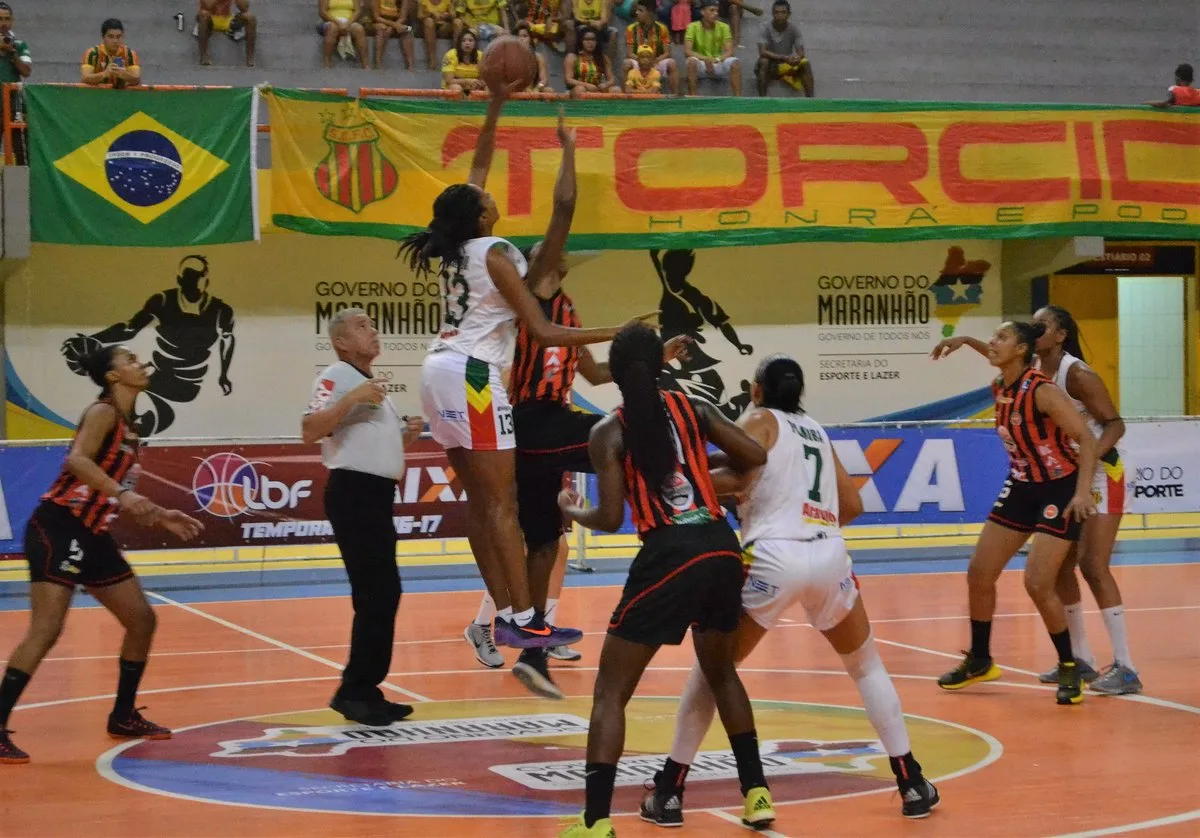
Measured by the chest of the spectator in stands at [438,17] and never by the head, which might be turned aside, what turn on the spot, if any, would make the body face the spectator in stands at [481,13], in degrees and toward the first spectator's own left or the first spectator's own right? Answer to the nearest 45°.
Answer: approximately 90° to the first spectator's own left

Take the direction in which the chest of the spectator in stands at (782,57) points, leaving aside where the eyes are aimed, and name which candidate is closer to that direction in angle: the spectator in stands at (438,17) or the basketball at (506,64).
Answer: the basketball

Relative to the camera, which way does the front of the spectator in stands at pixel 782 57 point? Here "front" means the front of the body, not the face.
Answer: toward the camera

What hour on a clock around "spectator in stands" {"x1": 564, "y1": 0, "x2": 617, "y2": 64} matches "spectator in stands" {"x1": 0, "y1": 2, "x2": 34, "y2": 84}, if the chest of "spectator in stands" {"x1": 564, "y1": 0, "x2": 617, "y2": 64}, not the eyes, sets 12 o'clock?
"spectator in stands" {"x1": 0, "y1": 2, "x2": 34, "y2": 84} is roughly at 2 o'clock from "spectator in stands" {"x1": 564, "y1": 0, "x2": 617, "y2": 64}.

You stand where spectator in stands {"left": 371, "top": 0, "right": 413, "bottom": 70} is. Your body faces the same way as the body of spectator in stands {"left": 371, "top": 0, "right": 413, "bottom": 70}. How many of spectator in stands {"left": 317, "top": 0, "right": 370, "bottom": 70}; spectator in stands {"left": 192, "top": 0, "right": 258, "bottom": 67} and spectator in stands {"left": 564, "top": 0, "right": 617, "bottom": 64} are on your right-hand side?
2

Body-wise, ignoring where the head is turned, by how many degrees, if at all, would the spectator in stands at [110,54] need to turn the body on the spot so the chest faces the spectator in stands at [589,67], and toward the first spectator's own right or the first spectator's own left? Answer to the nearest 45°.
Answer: approximately 90° to the first spectator's own left

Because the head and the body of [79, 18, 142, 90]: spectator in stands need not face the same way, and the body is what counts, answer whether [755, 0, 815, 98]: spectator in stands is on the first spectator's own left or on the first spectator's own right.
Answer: on the first spectator's own left

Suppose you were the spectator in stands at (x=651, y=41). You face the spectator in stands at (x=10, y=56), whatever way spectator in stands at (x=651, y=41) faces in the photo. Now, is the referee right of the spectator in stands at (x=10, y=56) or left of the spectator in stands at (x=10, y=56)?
left

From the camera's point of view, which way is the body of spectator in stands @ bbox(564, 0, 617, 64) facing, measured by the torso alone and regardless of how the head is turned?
toward the camera

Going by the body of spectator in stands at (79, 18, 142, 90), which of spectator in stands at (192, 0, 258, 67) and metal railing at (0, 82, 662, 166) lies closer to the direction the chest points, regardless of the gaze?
the metal railing

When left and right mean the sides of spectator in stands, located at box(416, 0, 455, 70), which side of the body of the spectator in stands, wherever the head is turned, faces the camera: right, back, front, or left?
front

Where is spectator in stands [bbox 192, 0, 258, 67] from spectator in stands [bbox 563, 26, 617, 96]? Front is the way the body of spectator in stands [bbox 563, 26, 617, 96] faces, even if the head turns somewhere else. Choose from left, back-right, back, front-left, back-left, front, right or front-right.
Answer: right

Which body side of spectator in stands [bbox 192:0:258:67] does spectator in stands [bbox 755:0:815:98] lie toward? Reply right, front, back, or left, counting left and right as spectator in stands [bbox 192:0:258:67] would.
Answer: left
